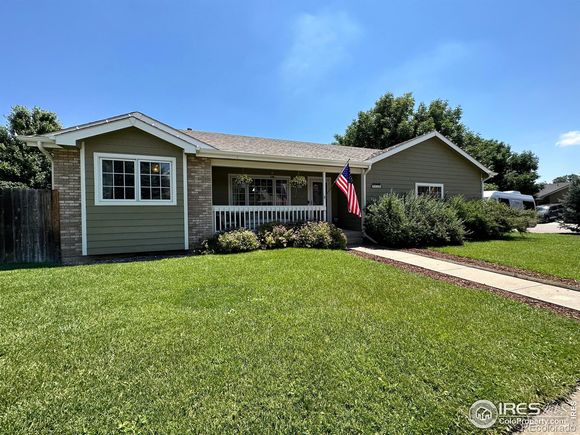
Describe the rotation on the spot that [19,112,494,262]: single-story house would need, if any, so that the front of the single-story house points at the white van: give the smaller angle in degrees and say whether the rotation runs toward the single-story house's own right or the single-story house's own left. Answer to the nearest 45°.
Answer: approximately 135° to the single-story house's own left

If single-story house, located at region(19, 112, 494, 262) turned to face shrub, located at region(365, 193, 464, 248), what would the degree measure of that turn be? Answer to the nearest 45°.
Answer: approximately 90° to its left

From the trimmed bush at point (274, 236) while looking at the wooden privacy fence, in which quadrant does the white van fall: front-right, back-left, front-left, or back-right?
back-right

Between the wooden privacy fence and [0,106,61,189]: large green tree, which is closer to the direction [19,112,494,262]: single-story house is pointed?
the wooden privacy fence

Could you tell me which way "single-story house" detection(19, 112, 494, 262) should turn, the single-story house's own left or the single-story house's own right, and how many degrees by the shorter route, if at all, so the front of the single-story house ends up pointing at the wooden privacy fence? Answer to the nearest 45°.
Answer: approximately 90° to the single-story house's own right

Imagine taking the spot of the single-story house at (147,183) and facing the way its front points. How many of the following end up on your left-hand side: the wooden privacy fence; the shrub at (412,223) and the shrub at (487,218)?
2

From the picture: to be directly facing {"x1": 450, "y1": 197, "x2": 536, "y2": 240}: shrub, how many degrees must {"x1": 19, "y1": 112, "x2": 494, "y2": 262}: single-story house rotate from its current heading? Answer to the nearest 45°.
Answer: approximately 90° to its left

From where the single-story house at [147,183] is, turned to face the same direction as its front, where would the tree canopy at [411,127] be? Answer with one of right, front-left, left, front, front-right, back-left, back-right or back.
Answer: back-left

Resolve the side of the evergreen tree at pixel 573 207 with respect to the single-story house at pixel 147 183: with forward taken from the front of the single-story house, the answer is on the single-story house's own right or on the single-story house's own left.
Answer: on the single-story house's own left

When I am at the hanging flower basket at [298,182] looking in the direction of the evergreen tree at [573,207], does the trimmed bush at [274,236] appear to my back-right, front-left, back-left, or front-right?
back-right

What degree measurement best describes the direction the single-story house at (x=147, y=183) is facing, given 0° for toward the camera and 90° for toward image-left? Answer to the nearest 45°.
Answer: approximately 0°

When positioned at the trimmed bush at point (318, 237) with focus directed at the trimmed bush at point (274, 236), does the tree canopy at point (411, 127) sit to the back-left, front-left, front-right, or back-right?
back-right
